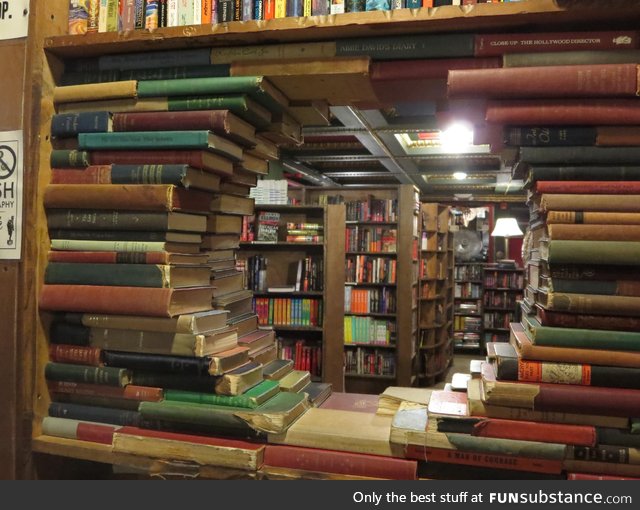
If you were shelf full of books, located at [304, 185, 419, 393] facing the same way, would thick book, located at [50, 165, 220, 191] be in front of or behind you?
in front

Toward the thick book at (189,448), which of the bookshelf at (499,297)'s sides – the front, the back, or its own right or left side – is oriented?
front

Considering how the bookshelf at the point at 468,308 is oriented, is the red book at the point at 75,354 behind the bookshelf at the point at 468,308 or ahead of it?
ahead

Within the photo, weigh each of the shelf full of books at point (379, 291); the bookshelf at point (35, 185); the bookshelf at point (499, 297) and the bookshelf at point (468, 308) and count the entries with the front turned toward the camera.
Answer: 4

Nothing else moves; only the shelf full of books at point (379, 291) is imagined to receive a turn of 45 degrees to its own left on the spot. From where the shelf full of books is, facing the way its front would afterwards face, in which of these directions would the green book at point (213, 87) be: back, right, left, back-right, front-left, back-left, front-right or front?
front-right

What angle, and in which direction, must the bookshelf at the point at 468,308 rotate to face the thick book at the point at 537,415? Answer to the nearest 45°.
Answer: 0° — it already faces it

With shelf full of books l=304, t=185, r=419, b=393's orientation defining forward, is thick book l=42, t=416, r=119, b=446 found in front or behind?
in front

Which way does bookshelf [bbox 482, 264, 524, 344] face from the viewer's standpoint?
toward the camera

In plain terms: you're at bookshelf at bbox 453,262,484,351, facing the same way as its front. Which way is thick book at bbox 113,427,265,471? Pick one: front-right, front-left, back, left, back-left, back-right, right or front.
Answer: front

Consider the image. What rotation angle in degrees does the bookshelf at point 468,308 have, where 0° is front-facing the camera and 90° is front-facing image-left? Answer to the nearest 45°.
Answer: approximately 0°

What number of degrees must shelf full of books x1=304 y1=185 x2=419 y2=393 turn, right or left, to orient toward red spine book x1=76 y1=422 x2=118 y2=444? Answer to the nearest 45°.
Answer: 0° — it already faces it

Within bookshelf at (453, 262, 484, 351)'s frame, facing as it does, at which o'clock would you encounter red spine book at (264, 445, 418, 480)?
The red spine book is roughly at 12 o'clock from the bookshelf.

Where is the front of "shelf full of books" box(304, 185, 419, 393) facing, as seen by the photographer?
facing the viewer

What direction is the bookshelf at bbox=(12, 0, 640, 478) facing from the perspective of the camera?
toward the camera

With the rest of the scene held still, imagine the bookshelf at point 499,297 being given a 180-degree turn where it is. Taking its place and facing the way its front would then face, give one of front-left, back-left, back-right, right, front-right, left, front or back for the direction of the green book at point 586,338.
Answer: back
